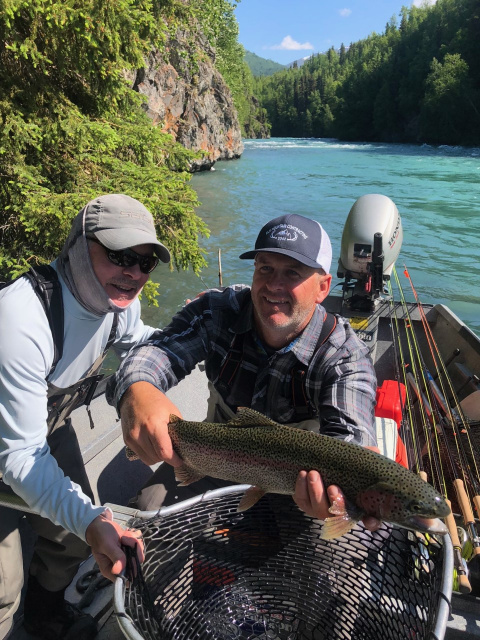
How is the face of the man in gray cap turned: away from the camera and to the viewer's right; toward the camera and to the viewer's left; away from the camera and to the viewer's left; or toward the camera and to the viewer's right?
toward the camera and to the viewer's right

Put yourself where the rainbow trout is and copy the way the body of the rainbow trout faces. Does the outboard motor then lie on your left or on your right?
on your left

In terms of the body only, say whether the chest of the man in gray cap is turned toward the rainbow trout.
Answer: yes

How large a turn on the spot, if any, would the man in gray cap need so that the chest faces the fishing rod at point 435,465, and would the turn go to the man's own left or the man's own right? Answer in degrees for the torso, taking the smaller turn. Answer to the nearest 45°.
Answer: approximately 45° to the man's own left

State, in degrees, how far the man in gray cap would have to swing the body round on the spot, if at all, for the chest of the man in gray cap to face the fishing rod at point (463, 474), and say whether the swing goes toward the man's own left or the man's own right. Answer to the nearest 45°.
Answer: approximately 45° to the man's own left

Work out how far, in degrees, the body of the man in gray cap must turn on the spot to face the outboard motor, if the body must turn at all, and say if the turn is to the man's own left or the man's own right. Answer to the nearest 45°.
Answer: approximately 90° to the man's own left

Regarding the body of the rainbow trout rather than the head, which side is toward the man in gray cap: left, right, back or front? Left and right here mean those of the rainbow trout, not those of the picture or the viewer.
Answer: back

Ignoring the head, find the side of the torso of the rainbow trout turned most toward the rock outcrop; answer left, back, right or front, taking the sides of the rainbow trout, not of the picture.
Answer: left

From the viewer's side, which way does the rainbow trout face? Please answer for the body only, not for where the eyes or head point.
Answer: to the viewer's right

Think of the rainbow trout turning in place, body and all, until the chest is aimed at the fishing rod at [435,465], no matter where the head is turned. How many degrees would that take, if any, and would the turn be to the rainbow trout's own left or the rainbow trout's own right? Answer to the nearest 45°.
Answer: approximately 45° to the rainbow trout's own left

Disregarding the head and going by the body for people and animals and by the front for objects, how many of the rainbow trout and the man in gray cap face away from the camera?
0

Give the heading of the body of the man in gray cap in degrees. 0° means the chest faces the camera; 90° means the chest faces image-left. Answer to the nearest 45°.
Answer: approximately 315°
